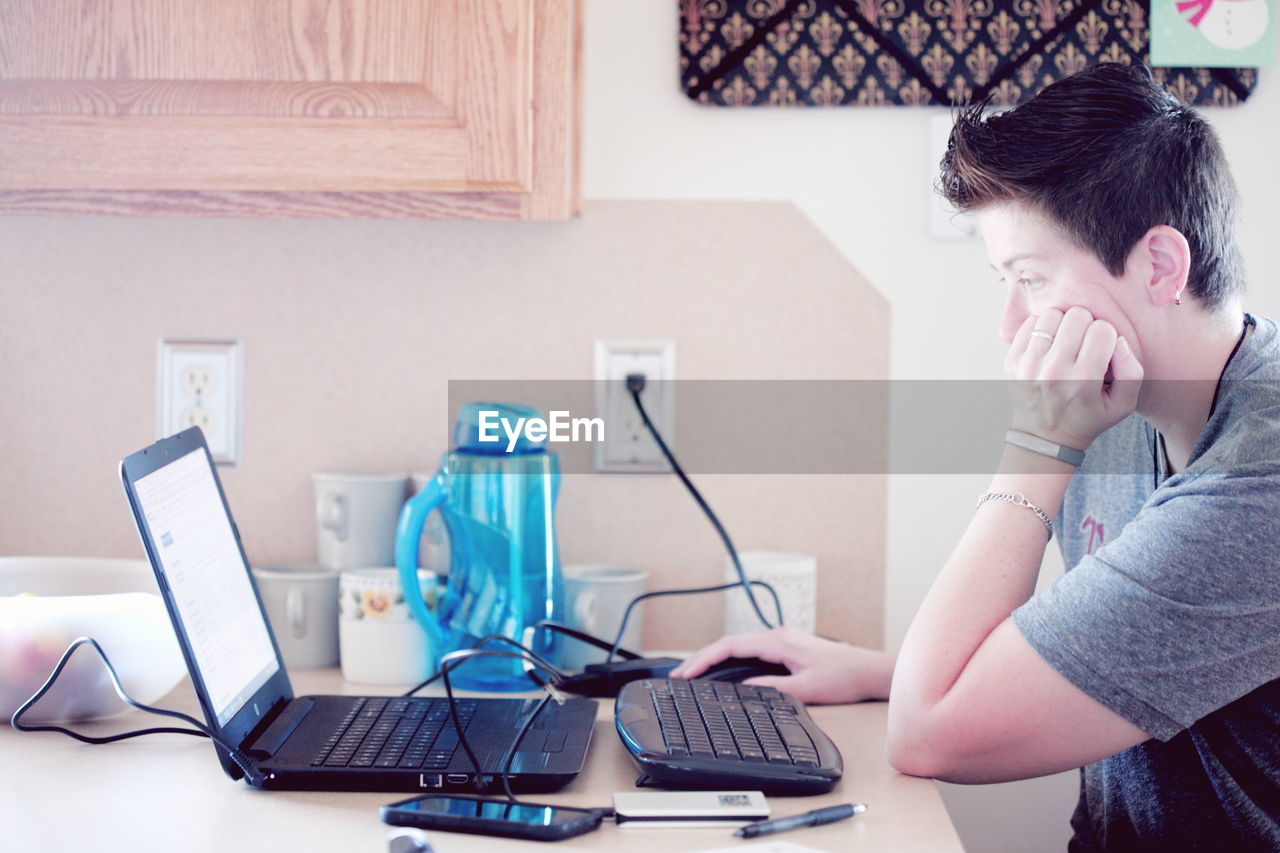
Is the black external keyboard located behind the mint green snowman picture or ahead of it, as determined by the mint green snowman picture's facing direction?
ahead

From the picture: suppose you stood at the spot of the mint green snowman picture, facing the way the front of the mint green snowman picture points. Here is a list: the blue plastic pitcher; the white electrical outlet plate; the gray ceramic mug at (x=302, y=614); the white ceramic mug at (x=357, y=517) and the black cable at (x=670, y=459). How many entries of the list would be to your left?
0

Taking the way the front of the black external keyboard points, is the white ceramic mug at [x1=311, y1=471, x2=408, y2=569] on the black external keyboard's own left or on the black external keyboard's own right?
on the black external keyboard's own left

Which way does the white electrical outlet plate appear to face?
toward the camera

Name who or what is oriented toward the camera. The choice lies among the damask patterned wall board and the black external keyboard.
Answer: the damask patterned wall board

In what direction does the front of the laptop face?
to the viewer's right

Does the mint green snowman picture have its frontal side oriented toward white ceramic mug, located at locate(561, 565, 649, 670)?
no

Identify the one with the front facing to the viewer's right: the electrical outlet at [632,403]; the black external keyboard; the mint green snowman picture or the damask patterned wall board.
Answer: the black external keyboard

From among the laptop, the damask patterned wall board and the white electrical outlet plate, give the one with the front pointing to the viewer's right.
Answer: the laptop

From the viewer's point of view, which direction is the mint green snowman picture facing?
toward the camera

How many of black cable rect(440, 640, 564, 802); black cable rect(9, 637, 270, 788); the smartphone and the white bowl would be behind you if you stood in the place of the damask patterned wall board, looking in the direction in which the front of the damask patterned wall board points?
0

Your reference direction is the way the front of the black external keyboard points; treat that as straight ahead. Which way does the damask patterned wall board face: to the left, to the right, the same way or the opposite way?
to the right

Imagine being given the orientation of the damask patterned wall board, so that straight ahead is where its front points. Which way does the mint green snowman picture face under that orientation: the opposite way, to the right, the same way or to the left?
the same way

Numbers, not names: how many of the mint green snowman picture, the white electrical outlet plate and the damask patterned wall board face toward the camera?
3

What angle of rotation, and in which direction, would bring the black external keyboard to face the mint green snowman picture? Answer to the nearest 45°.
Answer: approximately 45° to its left
